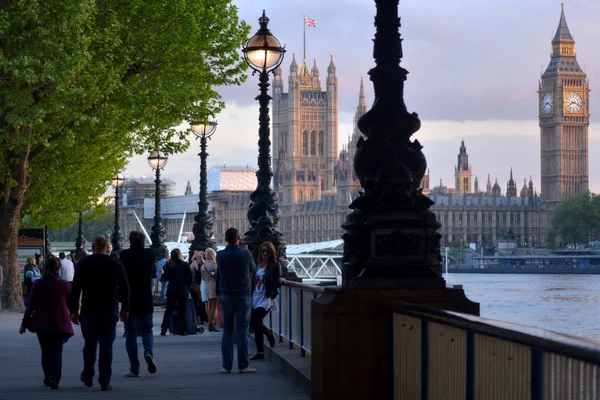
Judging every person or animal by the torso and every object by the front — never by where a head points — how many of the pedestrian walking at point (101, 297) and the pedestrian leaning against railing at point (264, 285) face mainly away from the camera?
1

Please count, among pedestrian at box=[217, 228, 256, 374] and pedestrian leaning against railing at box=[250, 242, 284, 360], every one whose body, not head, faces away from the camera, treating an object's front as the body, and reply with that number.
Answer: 1

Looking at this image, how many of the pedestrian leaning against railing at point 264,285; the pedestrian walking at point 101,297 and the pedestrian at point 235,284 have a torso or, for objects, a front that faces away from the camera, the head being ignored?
2

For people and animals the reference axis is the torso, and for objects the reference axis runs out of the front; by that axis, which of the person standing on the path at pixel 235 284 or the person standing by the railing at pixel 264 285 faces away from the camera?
the person standing on the path at pixel 235 284

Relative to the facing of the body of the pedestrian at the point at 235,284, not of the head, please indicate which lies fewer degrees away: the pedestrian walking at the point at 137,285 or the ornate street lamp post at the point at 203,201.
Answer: the ornate street lamp post

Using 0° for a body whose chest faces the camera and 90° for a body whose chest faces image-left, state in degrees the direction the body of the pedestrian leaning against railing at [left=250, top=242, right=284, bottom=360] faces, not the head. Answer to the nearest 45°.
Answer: approximately 45°

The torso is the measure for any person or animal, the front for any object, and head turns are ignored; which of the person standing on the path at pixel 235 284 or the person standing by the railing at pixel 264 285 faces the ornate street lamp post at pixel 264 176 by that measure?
the person standing on the path at pixel 235 284

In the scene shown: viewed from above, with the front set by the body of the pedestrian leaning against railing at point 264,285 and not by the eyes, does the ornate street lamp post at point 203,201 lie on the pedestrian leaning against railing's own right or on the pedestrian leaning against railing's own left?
on the pedestrian leaning against railing's own right

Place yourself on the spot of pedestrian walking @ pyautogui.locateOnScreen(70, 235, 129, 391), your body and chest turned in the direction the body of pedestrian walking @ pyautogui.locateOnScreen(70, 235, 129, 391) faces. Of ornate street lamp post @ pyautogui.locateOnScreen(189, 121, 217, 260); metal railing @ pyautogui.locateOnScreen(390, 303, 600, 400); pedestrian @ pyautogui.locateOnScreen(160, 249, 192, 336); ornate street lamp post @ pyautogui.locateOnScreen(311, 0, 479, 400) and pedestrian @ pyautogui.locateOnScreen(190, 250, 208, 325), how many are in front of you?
3

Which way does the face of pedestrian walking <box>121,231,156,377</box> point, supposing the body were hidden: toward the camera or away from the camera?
away from the camera

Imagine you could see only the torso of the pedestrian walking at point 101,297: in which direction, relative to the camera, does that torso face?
away from the camera

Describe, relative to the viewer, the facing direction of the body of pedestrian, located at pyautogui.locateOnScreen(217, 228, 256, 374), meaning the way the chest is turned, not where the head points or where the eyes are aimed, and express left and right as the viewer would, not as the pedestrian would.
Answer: facing away from the viewer

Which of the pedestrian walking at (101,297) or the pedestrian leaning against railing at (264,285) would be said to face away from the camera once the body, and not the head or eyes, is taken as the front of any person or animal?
the pedestrian walking at (101,297)
